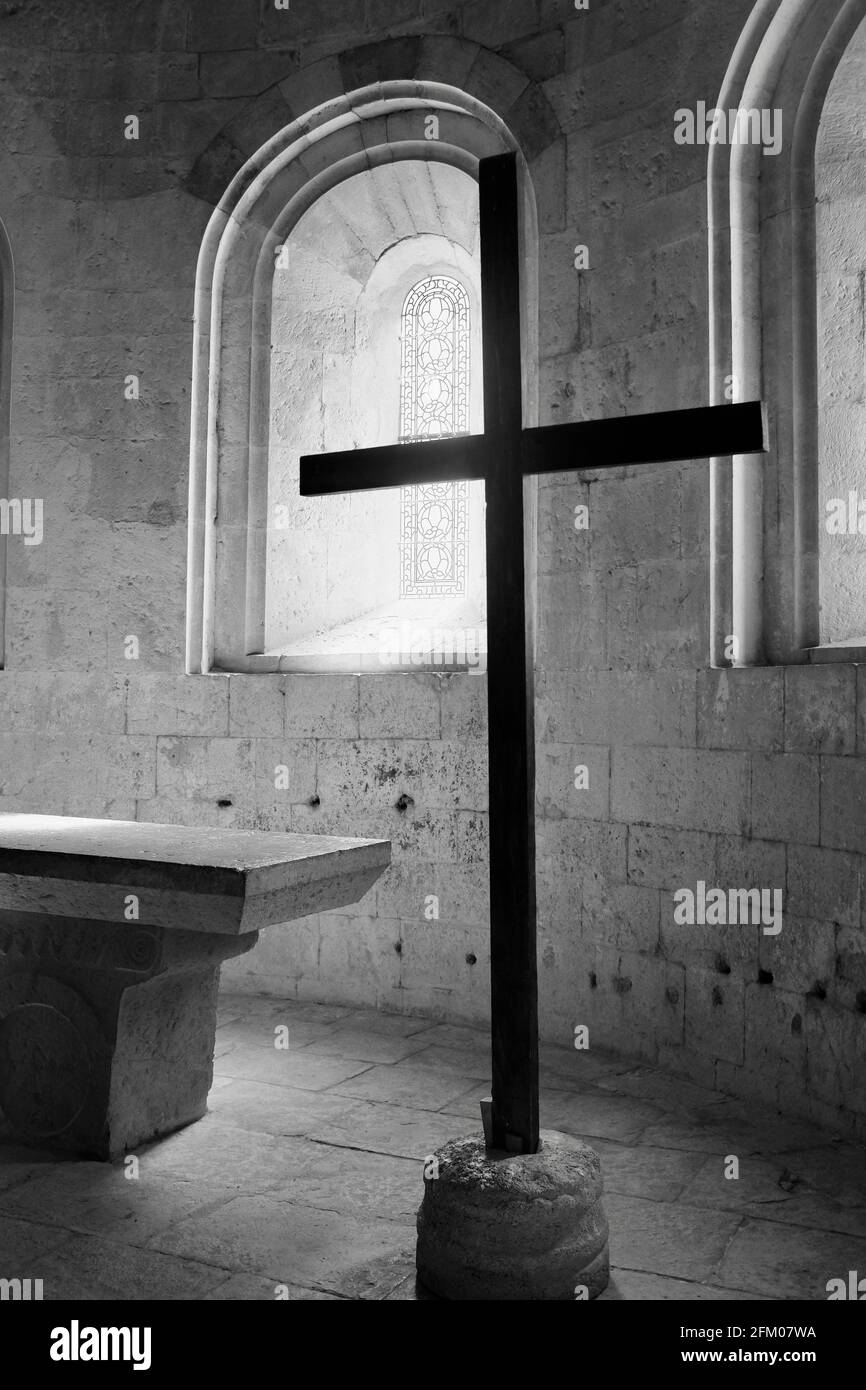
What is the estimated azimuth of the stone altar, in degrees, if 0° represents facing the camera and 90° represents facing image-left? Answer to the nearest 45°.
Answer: approximately 45°

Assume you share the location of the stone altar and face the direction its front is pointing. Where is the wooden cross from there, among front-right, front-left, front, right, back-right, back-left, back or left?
left
